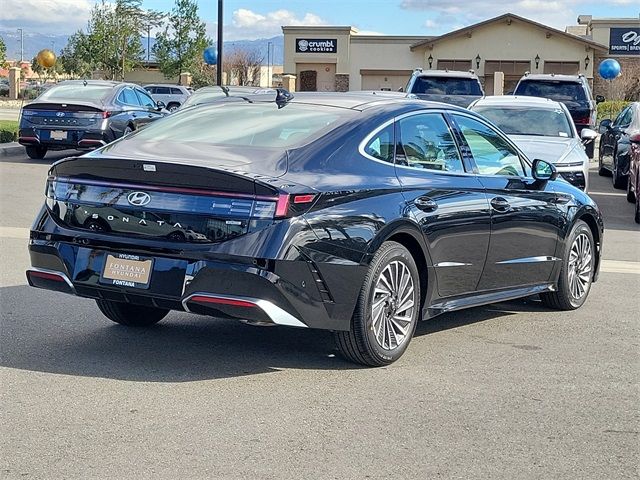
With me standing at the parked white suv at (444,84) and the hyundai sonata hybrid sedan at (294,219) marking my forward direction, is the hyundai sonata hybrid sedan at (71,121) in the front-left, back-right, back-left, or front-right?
front-right

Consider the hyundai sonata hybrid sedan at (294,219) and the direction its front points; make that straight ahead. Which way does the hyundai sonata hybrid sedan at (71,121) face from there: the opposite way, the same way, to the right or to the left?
the same way

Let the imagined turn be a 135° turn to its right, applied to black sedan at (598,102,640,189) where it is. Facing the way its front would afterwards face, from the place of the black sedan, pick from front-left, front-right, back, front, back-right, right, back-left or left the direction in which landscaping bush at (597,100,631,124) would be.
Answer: front

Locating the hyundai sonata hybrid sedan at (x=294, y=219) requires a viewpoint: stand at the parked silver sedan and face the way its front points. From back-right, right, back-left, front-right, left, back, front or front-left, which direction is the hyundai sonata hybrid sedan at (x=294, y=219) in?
front

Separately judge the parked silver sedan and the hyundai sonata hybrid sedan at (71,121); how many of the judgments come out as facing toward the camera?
1

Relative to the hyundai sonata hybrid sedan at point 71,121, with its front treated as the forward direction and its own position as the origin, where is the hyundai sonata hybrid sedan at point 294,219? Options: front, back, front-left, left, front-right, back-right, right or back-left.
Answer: back-right

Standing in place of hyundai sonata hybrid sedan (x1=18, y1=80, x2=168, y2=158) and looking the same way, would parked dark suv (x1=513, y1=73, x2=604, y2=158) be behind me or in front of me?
in front

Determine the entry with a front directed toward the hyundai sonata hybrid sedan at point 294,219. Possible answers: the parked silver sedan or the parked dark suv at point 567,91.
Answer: the parked silver sedan

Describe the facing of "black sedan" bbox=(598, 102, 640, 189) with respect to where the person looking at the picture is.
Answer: facing the viewer and to the left of the viewer

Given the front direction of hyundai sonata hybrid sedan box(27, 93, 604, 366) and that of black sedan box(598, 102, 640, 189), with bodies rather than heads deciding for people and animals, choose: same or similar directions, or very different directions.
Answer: very different directions

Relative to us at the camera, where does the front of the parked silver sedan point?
facing the viewer

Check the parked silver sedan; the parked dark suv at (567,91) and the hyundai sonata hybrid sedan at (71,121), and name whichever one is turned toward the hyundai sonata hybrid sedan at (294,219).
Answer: the parked silver sedan

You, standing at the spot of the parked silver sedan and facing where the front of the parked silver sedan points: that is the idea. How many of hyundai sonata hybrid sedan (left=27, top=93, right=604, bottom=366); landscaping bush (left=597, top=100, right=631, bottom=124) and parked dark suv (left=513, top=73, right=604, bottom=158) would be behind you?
2

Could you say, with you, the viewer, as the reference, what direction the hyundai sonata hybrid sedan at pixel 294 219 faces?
facing away from the viewer and to the right of the viewer
